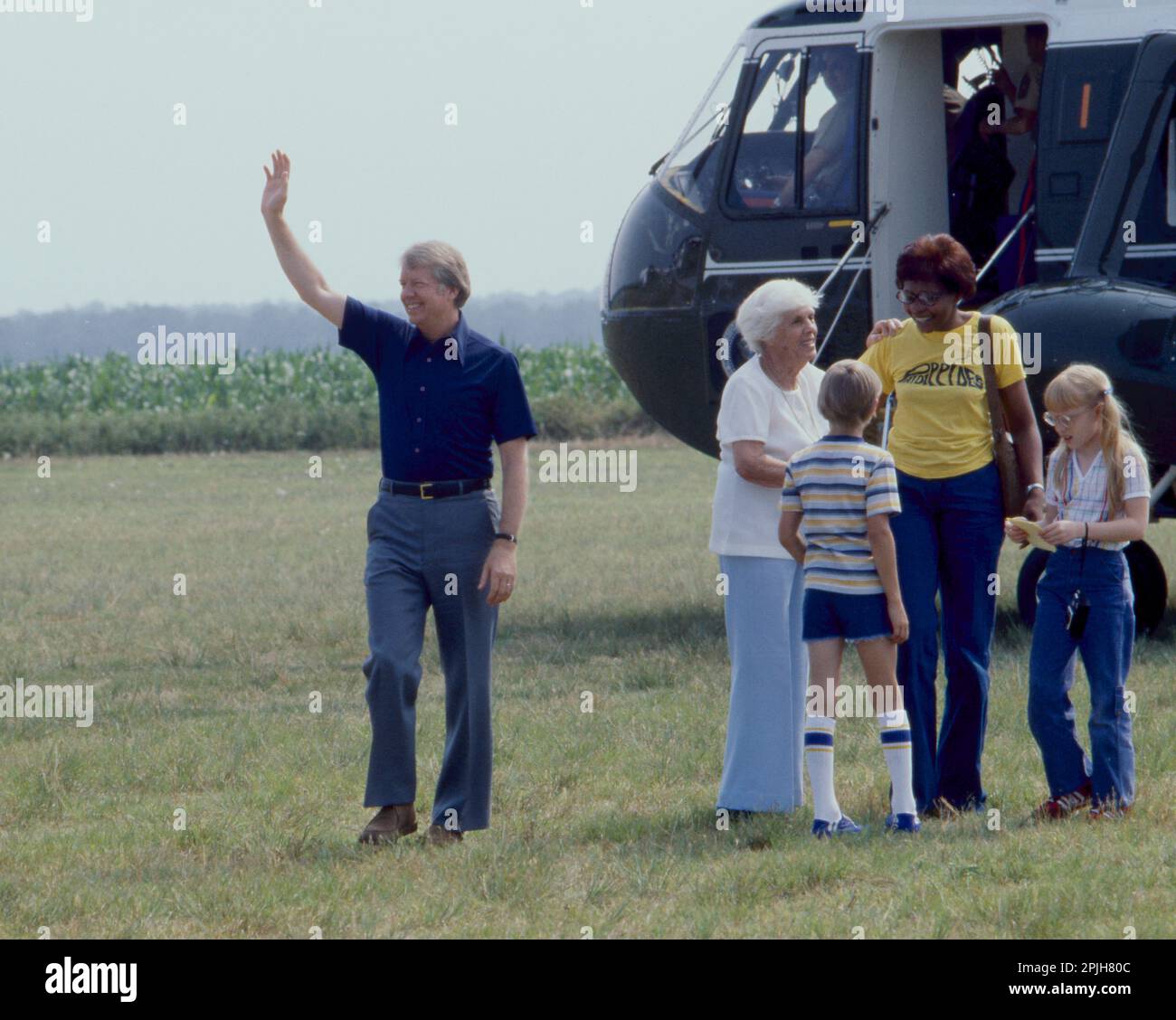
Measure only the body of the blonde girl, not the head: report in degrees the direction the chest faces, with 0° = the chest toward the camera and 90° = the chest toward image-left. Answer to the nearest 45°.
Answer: approximately 45°

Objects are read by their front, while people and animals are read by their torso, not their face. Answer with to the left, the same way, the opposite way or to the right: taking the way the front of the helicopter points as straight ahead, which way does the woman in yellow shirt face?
to the left

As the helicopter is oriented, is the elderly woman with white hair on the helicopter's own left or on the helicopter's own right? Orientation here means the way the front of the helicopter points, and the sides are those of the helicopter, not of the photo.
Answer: on the helicopter's own left

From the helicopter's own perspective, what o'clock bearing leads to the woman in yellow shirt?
The woman in yellow shirt is roughly at 9 o'clock from the helicopter.

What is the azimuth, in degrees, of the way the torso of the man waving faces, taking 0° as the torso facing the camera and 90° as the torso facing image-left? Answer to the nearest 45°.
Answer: approximately 45°

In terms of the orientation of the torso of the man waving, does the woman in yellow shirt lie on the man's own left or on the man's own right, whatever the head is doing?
on the man's own left

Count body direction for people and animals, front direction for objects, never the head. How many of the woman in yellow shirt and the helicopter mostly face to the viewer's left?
1

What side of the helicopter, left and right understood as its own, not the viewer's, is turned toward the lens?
left

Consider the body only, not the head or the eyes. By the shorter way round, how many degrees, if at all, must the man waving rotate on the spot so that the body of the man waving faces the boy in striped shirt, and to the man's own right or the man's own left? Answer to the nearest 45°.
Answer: approximately 135° to the man's own left

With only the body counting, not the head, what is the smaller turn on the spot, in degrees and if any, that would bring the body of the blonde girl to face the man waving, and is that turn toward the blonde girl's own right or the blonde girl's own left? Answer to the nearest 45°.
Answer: approximately 45° to the blonde girl's own right
